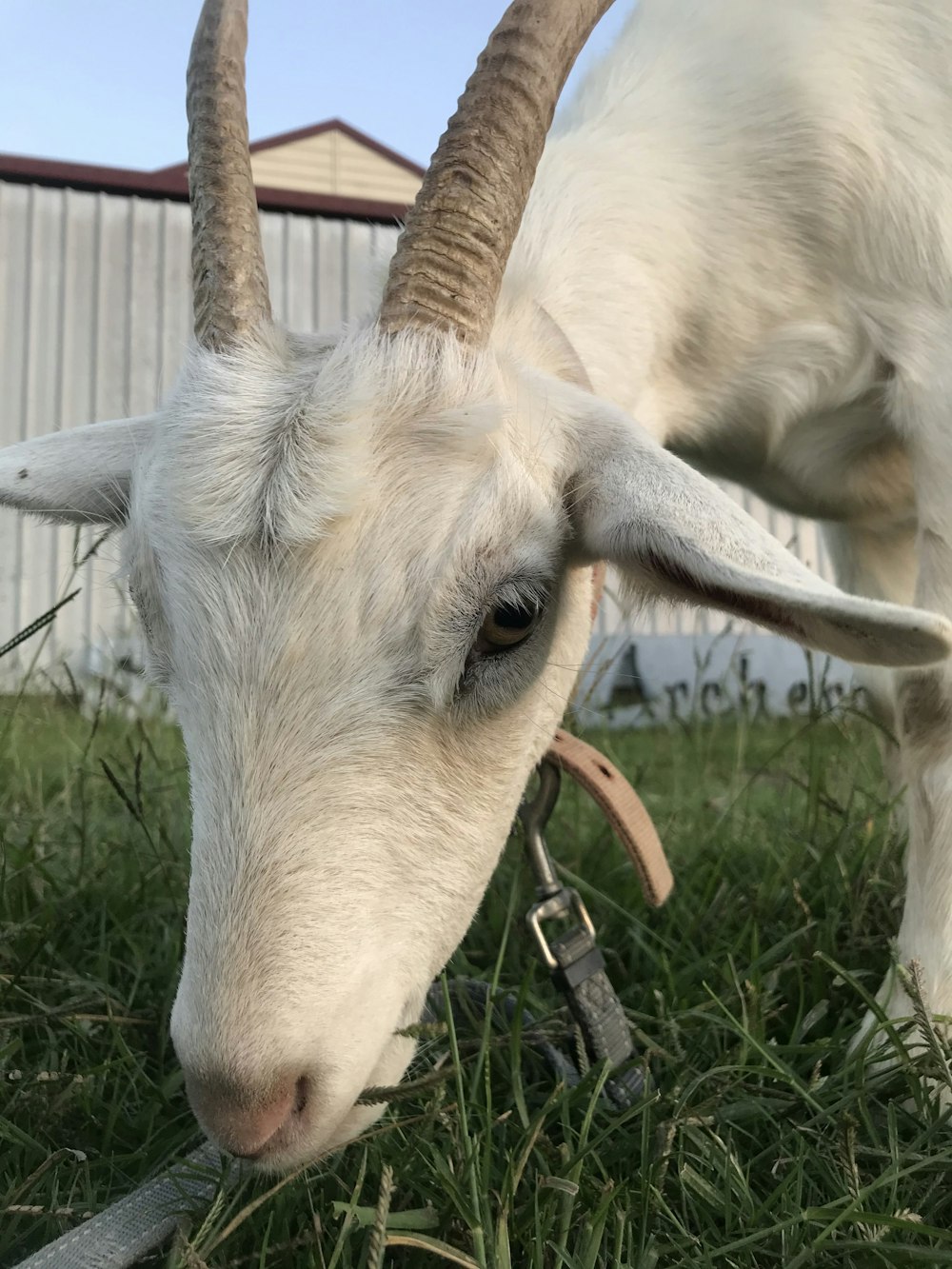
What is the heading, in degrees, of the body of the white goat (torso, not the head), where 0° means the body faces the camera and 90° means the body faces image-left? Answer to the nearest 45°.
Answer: approximately 45°

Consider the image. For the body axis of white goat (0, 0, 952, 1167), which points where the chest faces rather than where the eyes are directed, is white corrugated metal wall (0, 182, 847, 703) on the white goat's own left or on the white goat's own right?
on the white goat's own right
